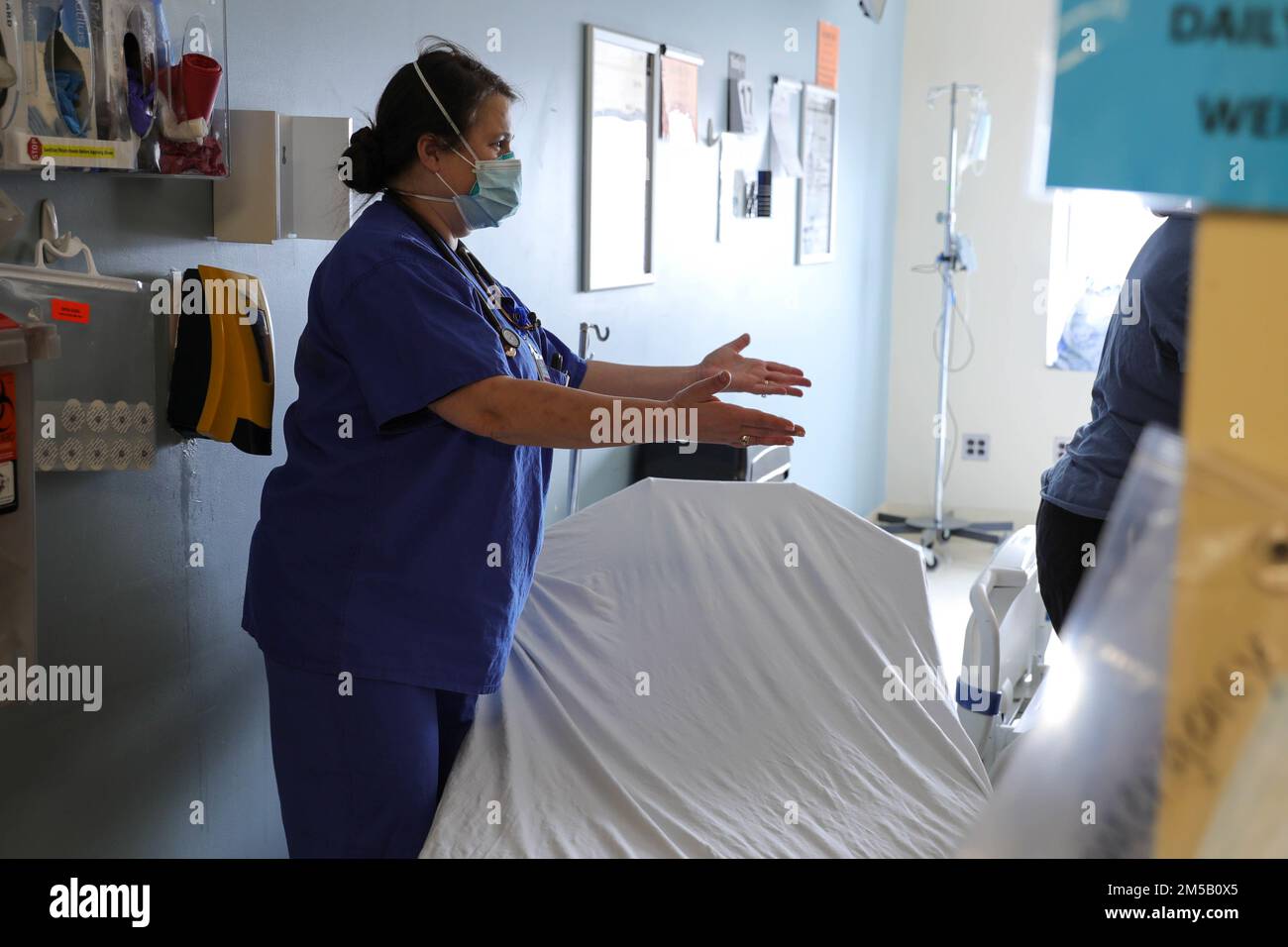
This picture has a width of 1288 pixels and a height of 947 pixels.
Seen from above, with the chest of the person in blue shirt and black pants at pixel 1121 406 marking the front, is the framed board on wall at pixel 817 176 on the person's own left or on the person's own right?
on the person's own left

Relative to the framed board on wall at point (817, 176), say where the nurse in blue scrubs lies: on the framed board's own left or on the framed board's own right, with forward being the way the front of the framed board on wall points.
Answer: on the framed board's own right

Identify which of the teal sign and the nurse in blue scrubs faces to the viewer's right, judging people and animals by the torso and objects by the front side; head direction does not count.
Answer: the nurse in blue scrubs

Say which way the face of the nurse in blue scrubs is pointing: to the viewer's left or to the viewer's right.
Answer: to the viewer's right

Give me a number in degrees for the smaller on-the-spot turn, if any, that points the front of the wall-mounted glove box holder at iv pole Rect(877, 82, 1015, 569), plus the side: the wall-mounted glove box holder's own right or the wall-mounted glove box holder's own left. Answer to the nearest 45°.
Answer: approximately 90° to the wall-mounted glove box holder's own left

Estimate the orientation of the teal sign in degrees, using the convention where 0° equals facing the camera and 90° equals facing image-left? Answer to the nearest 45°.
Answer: approximately 0°

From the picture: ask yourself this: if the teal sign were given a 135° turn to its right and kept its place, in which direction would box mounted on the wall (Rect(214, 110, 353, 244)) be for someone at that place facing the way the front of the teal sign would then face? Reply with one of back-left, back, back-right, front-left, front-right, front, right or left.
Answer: front

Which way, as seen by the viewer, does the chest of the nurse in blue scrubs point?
to the viewer's right

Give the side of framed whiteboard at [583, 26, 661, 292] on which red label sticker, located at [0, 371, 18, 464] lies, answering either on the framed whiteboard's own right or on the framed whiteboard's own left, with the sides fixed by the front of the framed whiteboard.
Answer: on the framed whiteboard's own right
